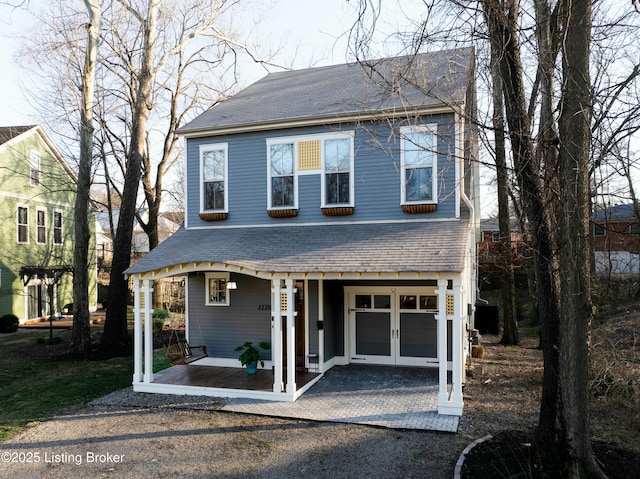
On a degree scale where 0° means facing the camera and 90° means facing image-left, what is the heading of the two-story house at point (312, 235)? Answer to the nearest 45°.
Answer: approximately 0°

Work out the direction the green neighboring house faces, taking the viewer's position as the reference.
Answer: facing the viewer and to the right of the viewer

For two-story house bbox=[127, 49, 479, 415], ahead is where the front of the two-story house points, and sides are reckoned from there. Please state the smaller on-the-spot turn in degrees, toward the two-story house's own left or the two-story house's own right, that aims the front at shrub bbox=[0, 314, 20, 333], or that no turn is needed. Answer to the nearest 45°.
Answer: approximately 135° to the two-story house's own right

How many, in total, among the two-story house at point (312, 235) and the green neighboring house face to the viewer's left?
0

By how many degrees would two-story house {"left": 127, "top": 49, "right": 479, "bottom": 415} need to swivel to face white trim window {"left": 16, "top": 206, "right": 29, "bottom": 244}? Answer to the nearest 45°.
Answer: approximately 135° to its right

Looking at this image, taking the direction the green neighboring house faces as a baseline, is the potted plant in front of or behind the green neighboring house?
in front
